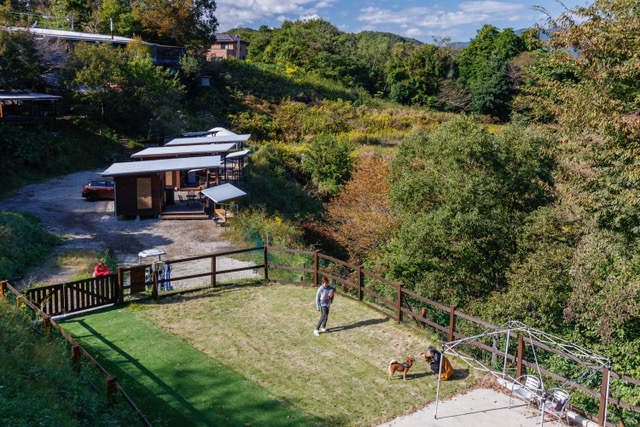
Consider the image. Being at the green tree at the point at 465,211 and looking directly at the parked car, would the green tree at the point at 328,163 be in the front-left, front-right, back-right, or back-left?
front-right

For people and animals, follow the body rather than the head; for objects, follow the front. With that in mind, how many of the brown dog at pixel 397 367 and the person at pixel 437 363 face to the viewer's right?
1

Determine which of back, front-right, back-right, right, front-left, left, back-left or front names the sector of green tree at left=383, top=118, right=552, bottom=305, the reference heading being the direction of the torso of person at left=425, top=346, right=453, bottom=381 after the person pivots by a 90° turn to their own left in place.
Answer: back

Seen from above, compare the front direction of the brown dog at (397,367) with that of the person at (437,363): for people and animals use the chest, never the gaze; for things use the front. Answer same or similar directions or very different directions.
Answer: very different directions

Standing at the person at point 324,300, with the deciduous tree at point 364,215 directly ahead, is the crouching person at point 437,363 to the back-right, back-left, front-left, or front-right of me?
back-right

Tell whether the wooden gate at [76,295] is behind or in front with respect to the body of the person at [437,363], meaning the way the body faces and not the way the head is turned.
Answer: in front

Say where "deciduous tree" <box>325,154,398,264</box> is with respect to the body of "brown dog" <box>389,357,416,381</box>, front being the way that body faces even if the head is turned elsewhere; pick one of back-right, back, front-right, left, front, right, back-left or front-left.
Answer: left

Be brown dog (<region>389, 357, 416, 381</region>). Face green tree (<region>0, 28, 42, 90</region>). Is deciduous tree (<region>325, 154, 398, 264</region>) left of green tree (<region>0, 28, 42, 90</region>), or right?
right

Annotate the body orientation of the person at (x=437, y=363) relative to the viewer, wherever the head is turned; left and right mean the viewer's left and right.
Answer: facing to the left of the viewer

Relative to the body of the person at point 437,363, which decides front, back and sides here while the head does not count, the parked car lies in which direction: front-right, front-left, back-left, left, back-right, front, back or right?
front-right

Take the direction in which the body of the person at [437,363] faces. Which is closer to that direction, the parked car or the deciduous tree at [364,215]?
the parked car

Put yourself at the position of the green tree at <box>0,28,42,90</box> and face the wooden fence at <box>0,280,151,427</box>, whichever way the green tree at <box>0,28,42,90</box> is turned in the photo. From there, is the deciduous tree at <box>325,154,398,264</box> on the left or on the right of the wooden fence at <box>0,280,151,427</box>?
left

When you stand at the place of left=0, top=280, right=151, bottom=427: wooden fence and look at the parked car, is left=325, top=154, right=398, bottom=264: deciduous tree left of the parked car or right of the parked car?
right
